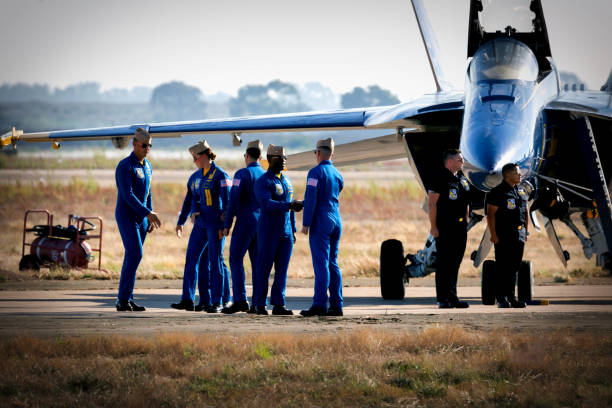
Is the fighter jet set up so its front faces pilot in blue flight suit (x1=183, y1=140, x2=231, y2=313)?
no

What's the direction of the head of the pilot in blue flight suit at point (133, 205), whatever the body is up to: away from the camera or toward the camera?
toward the camera

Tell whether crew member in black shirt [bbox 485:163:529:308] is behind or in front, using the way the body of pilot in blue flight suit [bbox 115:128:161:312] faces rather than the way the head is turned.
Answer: in front

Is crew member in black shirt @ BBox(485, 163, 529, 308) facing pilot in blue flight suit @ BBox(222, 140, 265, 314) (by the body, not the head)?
no

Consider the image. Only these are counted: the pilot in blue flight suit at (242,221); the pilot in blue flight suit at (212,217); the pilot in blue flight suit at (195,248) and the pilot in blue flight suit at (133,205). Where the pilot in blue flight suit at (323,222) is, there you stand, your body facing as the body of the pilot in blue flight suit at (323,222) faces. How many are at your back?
0

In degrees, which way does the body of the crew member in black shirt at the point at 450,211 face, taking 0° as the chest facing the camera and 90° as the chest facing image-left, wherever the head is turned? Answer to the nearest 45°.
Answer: approximately 315°

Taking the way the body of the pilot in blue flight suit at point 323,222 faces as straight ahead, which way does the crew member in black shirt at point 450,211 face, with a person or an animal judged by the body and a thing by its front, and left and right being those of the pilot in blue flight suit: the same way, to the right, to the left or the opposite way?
the opposite way

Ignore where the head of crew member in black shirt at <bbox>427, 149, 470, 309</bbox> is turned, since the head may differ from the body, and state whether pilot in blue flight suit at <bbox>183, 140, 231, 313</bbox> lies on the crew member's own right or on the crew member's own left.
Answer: on the crew member's own right

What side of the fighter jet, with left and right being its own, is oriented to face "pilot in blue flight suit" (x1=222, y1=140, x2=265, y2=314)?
right

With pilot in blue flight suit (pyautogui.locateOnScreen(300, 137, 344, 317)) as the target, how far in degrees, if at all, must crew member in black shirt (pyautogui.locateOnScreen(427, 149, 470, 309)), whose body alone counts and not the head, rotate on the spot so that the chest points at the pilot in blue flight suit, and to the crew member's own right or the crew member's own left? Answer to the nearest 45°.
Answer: approximately 90° to the crew member's own right

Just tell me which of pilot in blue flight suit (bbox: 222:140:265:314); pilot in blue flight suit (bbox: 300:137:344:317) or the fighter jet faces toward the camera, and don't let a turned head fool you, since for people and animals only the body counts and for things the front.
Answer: the fighter jet

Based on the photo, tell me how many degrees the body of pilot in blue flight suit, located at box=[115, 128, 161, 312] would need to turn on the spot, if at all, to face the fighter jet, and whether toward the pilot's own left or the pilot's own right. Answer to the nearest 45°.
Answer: approximately 45° to the pilot's own left

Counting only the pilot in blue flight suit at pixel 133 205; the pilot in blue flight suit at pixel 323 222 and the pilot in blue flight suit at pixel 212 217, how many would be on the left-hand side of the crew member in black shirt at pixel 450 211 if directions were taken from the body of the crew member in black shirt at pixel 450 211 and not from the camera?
0

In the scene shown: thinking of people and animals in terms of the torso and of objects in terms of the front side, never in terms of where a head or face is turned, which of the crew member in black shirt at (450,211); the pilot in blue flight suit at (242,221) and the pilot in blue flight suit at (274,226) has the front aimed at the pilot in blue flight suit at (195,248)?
the pilot in blue flight suit at (242,221)

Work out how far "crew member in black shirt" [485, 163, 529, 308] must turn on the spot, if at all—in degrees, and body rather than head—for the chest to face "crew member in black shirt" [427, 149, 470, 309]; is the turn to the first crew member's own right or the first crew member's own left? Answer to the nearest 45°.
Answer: approximately 135° to the first crew member's own right

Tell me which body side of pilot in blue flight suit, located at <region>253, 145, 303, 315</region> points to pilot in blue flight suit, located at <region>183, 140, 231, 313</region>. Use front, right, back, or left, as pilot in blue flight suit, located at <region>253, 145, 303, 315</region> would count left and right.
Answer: back

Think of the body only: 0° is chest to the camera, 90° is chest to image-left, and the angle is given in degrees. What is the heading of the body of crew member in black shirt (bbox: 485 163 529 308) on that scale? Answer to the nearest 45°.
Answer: approximately 315°

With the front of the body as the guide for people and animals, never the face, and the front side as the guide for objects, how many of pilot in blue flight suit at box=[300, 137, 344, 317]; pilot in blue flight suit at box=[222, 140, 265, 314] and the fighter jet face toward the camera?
1

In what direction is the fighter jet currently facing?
toward the camera
